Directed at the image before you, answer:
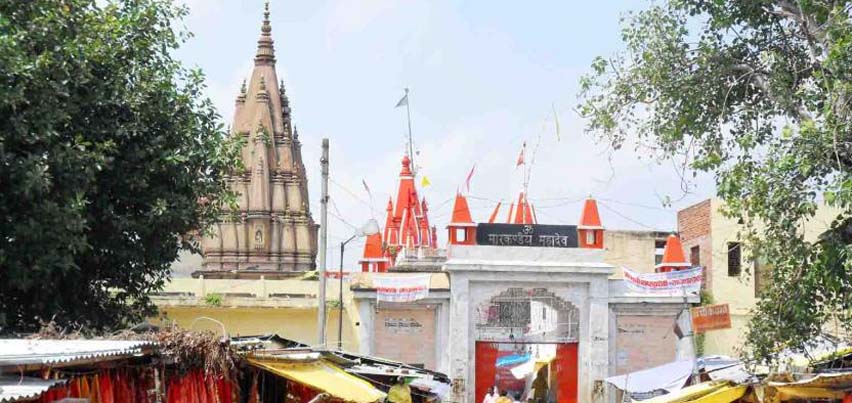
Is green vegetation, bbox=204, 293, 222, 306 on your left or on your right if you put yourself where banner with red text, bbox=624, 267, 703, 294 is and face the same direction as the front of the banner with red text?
on your right

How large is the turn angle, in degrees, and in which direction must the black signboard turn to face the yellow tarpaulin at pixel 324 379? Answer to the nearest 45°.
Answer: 0° — it already faces it

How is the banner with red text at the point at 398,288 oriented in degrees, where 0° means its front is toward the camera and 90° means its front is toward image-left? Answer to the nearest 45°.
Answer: approximately 0°

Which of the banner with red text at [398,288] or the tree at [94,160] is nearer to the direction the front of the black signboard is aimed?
the tree

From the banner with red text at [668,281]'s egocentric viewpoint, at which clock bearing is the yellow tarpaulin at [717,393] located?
The yellow tarpaulin is roughly at 12 o'clock from the banner with red text.

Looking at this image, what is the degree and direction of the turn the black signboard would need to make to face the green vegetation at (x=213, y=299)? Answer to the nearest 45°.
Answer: approximately 90° to its right

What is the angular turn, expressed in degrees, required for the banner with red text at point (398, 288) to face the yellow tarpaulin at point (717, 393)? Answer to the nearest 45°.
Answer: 0° — it already faces it

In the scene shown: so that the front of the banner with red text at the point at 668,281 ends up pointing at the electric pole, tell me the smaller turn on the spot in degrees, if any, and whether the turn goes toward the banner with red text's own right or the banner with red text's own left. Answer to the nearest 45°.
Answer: approximately 45° to the banner with red text's own right

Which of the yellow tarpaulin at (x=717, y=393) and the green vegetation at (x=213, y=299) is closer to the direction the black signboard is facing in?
the yellow tarpaulin

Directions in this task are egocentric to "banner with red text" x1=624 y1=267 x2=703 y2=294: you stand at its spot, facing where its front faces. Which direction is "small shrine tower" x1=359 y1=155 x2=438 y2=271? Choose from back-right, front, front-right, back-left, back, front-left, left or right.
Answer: back-right
